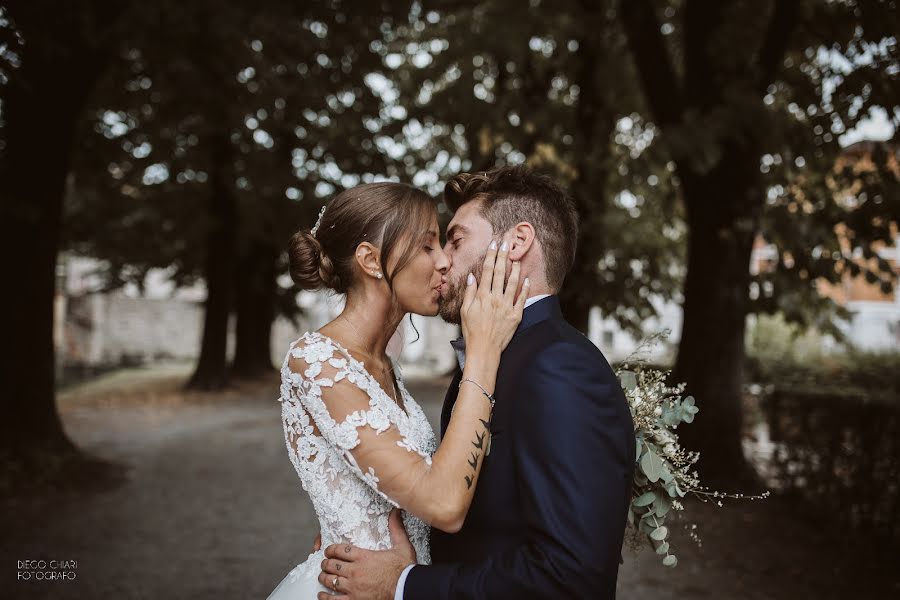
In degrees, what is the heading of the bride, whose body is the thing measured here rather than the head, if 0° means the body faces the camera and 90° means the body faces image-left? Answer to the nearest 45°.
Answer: approximately 270°

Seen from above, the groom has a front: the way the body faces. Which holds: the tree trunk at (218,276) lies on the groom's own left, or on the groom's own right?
on the groom's own right

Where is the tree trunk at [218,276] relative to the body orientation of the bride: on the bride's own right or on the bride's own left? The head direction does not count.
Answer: on the bride's own left

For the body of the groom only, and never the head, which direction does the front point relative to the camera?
to the viewer's left

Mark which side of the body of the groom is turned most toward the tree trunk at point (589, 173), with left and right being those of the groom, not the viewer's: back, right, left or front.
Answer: right

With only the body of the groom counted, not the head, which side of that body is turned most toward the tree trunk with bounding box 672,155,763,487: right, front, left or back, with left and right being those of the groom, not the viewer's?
right

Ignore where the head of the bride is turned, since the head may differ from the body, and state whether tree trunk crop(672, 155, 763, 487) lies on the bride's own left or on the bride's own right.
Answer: on the bride's own left

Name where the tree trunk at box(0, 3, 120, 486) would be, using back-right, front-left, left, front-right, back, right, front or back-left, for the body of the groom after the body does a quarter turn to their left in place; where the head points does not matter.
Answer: back-right

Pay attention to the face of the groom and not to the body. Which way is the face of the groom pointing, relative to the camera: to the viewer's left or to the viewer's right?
to the viewer's left

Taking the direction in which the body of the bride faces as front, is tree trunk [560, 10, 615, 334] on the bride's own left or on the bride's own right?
on the bride's own left

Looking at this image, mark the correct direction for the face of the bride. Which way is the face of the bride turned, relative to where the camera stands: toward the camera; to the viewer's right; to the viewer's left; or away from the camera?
to the viewer's right

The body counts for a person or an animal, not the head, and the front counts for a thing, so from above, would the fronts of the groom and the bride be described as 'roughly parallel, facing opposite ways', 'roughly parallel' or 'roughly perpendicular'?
roughly parallel, facing opposite ways
